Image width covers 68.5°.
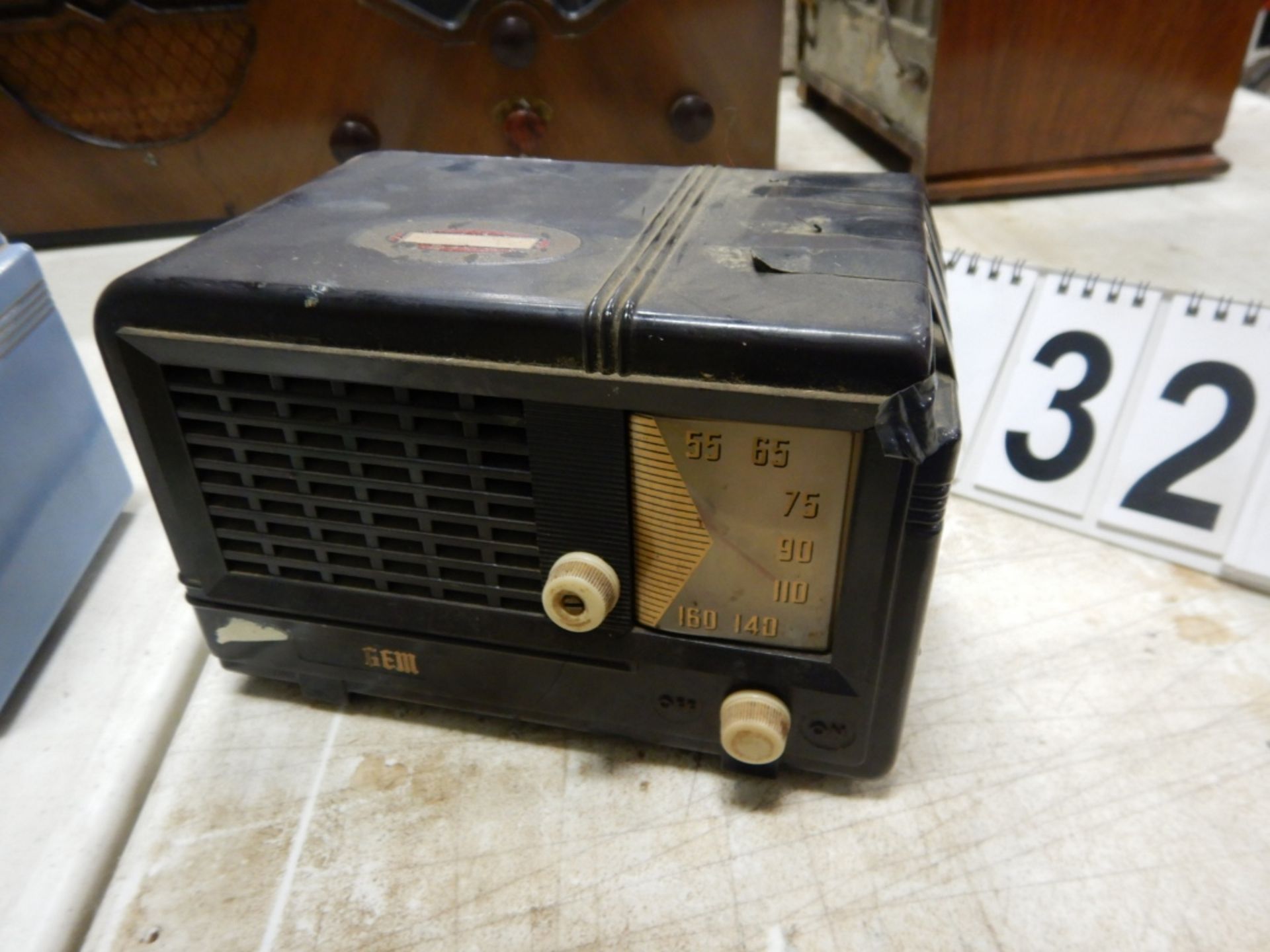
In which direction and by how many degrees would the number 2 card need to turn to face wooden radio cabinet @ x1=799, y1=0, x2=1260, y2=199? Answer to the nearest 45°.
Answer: approximately 135° to its right

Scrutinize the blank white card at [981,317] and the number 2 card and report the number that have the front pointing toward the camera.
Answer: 2

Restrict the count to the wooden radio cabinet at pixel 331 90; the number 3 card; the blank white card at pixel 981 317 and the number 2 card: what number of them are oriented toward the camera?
4

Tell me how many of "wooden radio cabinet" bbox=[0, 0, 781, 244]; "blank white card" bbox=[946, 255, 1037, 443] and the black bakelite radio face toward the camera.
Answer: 3

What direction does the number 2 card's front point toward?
toward the camera

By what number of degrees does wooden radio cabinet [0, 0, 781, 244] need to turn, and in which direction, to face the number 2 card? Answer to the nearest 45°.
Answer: approximately 45° to its left

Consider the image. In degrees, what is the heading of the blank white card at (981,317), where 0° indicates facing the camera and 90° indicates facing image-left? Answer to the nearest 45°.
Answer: approximately 0°

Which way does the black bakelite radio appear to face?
toward the camera

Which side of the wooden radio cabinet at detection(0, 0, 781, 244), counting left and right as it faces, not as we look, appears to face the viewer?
front

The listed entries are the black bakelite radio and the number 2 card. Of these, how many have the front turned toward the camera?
2

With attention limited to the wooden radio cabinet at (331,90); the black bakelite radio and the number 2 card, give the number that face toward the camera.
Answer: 3

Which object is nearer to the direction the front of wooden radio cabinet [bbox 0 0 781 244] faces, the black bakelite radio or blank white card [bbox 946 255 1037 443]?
the black bakelite radio
